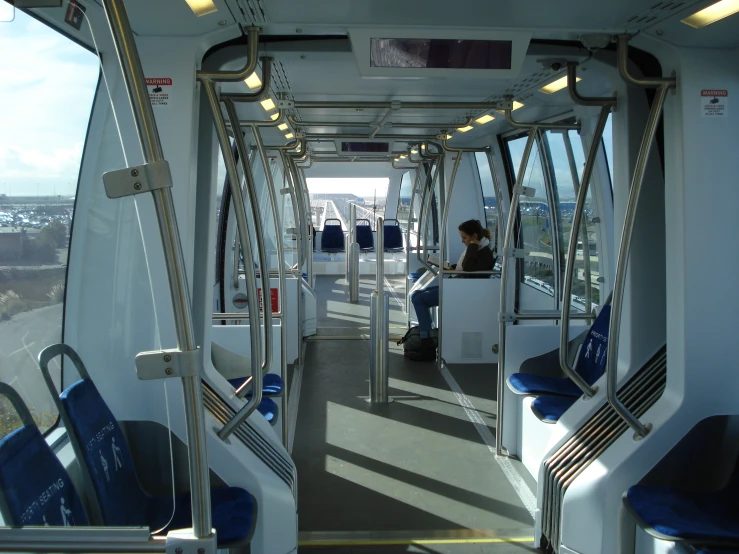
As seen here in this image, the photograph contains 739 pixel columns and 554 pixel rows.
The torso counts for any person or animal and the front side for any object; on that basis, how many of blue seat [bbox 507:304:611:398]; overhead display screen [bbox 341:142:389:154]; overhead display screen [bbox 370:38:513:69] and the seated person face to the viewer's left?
2

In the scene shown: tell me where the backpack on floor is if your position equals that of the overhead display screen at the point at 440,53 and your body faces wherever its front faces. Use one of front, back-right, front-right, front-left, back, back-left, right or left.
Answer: back

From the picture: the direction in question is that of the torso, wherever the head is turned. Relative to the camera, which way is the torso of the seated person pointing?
to the viewer's left

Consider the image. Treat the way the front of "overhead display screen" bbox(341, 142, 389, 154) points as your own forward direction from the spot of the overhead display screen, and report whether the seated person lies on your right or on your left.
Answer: on your left

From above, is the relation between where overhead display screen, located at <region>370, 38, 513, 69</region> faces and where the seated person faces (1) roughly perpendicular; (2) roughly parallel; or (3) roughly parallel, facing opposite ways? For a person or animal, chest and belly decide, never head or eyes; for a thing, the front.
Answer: roughly perpendicular

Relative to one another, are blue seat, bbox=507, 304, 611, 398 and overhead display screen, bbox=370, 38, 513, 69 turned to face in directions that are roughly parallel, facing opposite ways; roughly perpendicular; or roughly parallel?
roughly perpendicular

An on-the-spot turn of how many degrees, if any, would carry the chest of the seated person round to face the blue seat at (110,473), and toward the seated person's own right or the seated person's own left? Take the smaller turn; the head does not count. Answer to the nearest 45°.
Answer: approximately 90° to the seated person's own left

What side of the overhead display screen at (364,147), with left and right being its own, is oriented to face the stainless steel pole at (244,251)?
front

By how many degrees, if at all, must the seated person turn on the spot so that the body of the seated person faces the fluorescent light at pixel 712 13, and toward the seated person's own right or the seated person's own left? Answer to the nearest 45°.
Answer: approximately 90° to the seated person's own left

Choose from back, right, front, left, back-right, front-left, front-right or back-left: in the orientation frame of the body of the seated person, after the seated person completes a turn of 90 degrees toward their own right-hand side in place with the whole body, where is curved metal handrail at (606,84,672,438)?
back

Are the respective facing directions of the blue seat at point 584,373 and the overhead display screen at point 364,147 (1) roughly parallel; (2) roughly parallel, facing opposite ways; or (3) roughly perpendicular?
roughly perpendicular

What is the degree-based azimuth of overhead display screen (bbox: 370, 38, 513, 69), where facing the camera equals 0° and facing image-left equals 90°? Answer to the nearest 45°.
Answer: approximately 0°
